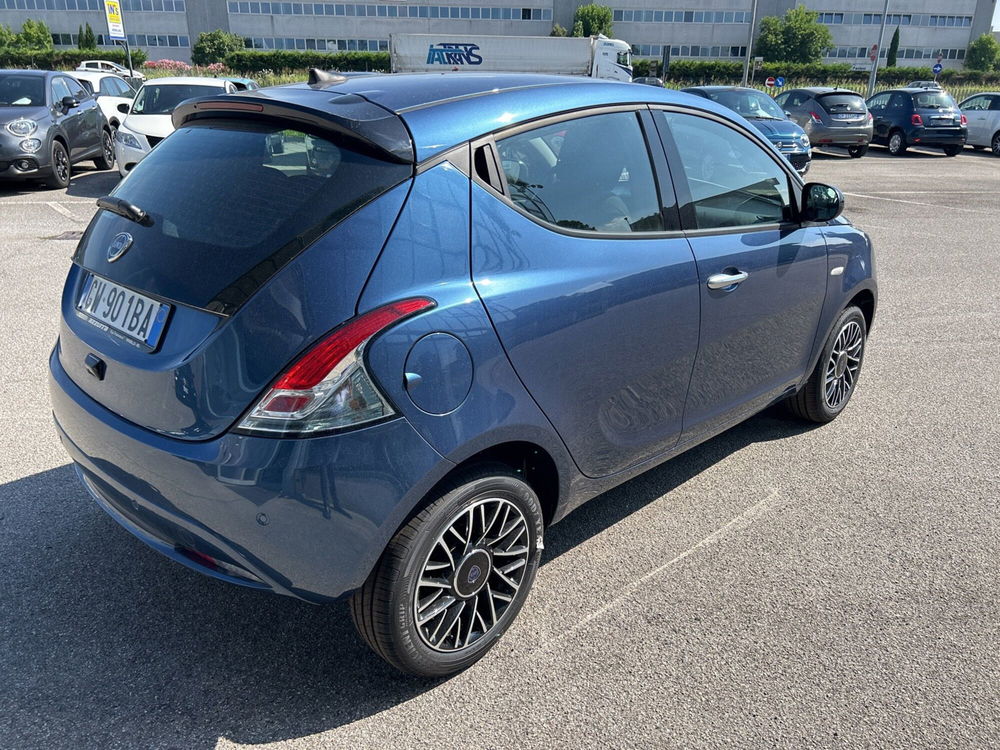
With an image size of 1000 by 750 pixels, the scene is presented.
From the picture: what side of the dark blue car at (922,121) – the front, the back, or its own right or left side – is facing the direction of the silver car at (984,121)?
right

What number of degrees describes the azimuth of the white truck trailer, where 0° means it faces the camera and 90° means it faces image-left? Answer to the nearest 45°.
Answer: approximately 270°

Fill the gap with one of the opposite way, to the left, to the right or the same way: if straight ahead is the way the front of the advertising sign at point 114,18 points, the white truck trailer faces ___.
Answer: to the left

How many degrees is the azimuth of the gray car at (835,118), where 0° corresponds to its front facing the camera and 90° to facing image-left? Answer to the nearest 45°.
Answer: approximately 135°

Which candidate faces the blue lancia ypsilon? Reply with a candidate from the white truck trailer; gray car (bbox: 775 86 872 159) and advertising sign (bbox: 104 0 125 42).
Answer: the advertising sign

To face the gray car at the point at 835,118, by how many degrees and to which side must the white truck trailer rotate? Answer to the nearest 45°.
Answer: approximately 45° to its right

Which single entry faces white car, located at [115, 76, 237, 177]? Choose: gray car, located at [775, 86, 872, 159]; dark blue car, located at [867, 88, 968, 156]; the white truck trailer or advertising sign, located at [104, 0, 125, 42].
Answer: the advertising sign

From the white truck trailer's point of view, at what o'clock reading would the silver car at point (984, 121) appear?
The silver car is roughly at 1 o'clock from the white truck trailer.

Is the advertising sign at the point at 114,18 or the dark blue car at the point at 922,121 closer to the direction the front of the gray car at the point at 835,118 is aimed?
the advertising sign

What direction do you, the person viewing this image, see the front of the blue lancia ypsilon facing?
facing away from the viewer and to the right of the viewer

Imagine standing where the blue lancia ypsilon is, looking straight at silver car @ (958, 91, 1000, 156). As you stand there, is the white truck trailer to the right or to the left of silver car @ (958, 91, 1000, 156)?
left

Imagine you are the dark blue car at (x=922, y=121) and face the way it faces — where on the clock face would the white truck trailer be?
The white truck trailer is roughly at 11 o'clock from the dark blue car.
